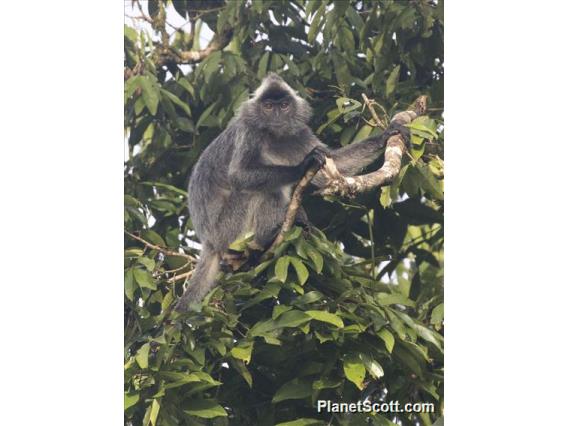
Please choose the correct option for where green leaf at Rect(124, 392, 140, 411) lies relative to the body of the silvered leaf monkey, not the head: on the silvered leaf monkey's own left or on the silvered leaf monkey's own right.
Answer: on the silvered leaf monkey's own right

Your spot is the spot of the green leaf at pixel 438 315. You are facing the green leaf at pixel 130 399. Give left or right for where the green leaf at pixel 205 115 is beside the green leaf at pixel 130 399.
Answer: right

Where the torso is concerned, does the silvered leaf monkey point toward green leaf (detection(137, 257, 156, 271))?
no

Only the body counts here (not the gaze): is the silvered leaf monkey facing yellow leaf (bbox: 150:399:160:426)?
no

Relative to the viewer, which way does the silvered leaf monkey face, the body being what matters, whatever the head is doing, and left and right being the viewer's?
facing the viewer and to the right of the viewer

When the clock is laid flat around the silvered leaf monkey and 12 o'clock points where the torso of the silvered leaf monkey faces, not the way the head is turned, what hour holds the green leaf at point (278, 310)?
The green leaf is roughly at 1 o'clock from the silvered leaf monkey.
